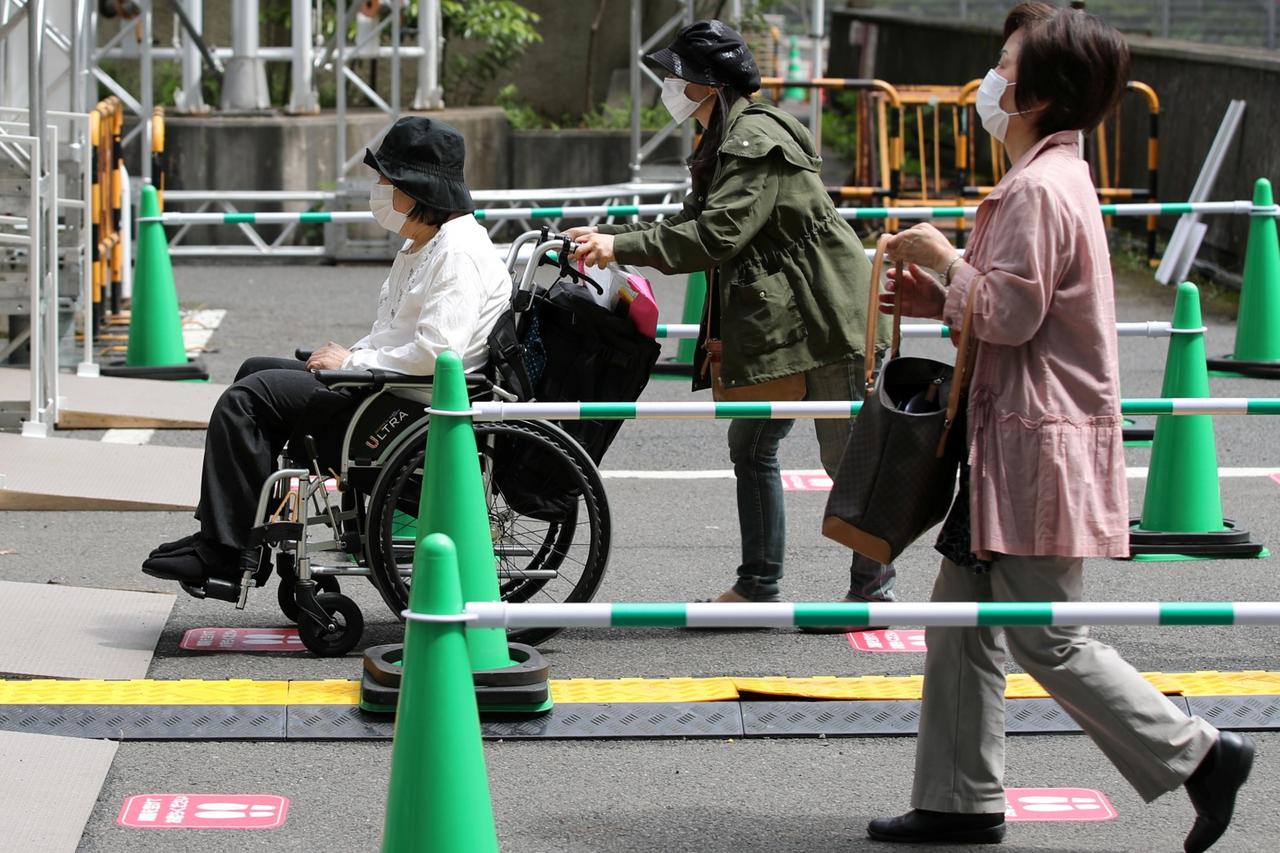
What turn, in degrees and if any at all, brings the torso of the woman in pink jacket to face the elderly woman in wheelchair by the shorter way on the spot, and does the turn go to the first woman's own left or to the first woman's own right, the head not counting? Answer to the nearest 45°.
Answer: approximately 45° to the first woman's own right

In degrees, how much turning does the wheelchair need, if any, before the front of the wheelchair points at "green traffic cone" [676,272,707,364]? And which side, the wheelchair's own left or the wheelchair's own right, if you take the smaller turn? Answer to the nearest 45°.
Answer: approximately 90° to the wheelchair's own right

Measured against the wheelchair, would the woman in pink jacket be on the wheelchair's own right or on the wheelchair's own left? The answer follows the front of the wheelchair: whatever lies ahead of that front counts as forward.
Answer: on the wheelchair's own left

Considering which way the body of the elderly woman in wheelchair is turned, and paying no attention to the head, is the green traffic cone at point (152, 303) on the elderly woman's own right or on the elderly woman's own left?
on the elderly woman's own right

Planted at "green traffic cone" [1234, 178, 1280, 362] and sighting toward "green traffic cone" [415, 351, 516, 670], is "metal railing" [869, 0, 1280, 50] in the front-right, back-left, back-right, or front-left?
back-right

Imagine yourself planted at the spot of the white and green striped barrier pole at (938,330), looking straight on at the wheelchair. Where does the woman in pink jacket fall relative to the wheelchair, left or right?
left

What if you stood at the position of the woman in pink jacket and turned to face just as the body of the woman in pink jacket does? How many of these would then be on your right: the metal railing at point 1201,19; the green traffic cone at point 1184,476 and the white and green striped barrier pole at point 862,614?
2

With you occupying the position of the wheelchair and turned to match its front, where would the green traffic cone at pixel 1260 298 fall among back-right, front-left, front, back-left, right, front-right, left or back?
back-right

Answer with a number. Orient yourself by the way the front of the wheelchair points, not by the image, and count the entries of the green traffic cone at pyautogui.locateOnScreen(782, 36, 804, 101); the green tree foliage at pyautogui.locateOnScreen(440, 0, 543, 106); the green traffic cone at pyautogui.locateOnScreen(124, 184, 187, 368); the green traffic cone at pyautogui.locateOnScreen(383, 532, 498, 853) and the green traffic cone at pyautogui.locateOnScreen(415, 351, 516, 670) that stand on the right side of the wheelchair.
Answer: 3

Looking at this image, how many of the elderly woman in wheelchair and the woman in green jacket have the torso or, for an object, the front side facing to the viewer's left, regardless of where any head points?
2

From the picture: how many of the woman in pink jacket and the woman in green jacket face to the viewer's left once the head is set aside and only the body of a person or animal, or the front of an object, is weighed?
2

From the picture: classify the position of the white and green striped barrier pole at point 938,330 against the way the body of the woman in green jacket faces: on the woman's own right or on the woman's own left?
on the woman's own right

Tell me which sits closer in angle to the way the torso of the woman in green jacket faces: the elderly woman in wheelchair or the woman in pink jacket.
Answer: the elderly woman in wheelchair
